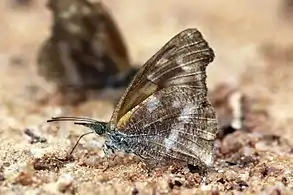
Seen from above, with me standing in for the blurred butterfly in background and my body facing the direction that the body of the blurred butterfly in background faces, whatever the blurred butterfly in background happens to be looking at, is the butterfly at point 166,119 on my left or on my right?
on my right

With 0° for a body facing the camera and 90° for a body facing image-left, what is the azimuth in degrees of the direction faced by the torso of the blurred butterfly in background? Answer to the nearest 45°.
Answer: approximately 270°

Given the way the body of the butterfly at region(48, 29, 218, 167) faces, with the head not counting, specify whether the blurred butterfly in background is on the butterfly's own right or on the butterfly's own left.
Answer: on the butterfly's own right

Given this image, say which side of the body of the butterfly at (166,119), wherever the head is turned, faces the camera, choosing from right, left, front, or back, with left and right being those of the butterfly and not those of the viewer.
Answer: left

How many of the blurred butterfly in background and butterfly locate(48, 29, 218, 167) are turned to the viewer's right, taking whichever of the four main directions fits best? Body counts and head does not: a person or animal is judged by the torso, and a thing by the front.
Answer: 1

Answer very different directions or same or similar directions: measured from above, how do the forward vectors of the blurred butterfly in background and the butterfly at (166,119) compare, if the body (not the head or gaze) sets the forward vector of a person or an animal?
very different directions
